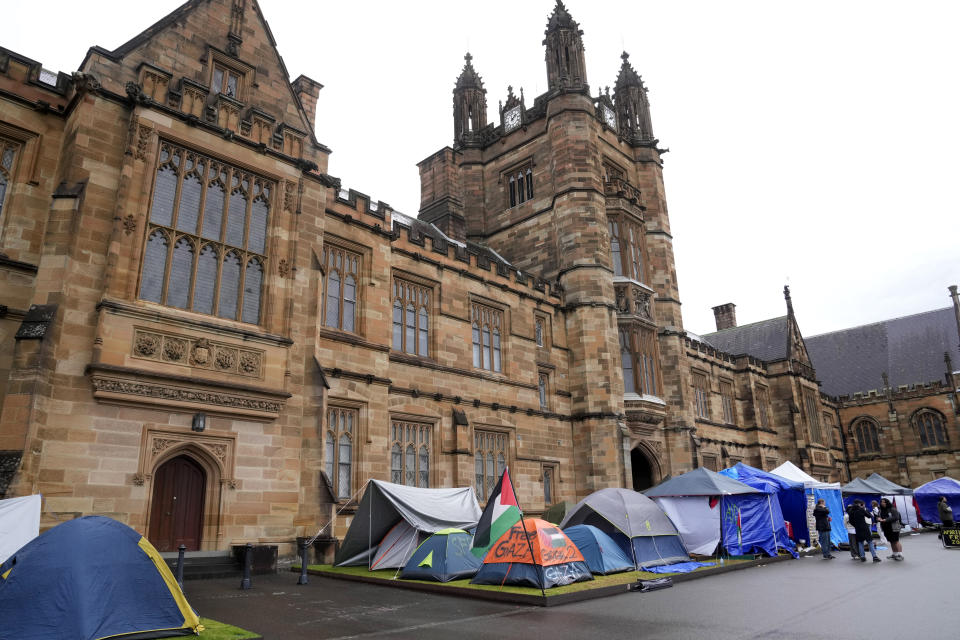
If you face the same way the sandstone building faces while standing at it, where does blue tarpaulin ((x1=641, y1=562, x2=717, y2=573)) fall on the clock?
The blue tarpaulin is roughly at 1 o'clock from the sandstone building.

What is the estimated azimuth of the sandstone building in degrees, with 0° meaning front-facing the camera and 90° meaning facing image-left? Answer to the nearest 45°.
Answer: approximately 315°

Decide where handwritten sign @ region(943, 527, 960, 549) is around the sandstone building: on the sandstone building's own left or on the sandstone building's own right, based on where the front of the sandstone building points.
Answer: on the sandstone building's own left

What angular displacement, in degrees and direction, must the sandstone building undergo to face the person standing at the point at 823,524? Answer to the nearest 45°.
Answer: approximately 45° to its left

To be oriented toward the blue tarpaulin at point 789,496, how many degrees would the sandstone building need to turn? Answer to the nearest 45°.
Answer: approximately 90° to its left

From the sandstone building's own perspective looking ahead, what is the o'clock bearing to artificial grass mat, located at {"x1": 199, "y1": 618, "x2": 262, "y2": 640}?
The artificial grass mat is roughly at 1 o'clock from the sandstone building.

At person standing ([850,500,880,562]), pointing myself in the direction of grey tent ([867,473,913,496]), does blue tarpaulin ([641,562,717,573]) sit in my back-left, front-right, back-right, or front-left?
back-left

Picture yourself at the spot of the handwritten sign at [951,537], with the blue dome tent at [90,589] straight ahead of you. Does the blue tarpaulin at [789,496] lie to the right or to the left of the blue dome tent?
right

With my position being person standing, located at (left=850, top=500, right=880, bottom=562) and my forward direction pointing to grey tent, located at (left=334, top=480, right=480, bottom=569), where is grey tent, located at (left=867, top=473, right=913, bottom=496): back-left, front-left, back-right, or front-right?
back-right

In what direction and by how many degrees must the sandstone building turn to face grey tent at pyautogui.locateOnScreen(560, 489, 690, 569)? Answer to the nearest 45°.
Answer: approximately 45° to its left

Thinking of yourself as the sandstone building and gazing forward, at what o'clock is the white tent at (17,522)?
The white tent is roughly at 2 o'clock from the sandstone building.
